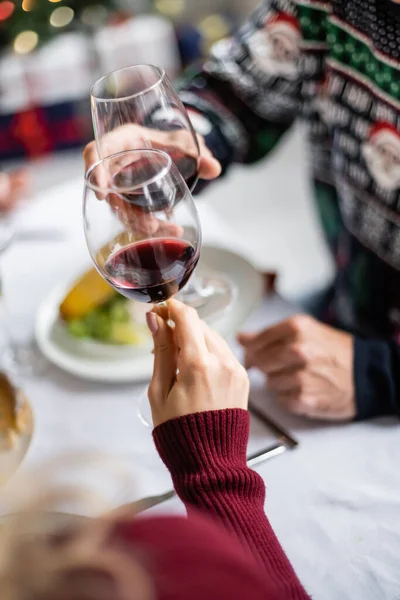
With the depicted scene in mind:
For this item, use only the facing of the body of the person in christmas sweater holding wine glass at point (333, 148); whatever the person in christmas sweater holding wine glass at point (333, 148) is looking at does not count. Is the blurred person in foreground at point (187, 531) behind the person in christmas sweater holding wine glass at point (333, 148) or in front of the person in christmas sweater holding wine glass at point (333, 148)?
in front

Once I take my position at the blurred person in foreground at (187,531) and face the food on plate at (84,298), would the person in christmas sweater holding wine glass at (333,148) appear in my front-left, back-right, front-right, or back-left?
front-right

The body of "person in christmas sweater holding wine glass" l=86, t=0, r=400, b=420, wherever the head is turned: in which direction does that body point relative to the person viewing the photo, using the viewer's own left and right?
facing the viewer and to the left of the viewer
